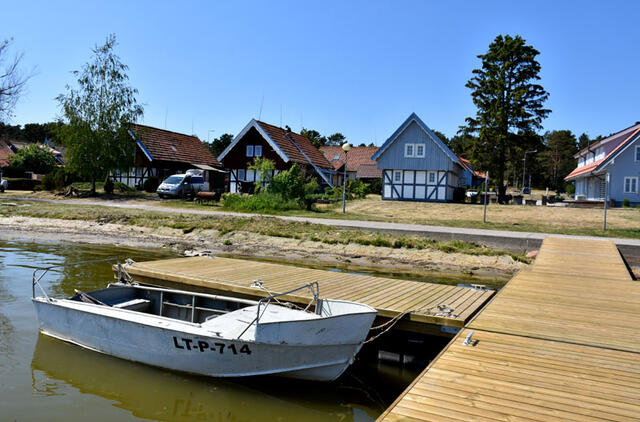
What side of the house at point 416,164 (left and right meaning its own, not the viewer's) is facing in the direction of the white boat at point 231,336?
front

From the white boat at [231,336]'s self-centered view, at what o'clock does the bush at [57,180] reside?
The bush is roughly at 7 o'clock from the white boat.

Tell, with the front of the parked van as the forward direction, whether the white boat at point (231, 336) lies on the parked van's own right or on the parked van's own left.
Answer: on the parked van's own left

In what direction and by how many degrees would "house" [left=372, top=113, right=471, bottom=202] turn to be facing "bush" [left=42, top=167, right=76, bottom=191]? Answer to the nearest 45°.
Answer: approximately 90° to its right

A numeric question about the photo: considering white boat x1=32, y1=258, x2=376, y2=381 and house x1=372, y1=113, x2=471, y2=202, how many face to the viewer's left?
0

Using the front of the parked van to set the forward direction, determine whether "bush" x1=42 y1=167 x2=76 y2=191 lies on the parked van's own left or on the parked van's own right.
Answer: on the parked van's own right

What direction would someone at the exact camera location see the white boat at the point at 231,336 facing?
facing the viewer and to the right of the viewer

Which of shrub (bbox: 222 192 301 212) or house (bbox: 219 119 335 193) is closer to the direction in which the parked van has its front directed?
the shrub

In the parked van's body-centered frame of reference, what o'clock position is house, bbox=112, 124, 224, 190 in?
The house is roughly at 4 o'clock from the parked van.

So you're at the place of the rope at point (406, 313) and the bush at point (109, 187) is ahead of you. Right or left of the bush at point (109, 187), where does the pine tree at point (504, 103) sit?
right

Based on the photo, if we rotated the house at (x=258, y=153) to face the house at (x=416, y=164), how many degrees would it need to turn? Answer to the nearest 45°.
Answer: approximately 135° to its left

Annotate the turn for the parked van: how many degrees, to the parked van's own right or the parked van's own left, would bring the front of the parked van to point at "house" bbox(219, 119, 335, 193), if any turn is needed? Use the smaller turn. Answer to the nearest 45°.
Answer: approximately 180°
